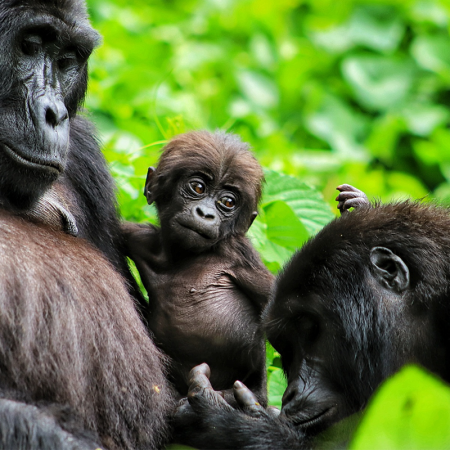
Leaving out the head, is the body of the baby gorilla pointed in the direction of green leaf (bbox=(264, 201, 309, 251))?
no

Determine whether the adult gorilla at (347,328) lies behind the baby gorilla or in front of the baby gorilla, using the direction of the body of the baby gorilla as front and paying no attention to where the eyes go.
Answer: in front

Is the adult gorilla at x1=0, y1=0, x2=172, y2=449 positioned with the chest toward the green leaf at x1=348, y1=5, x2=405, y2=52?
no

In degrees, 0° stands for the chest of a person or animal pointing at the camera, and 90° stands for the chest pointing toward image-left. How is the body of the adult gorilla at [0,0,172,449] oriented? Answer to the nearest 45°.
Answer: approximately 315°

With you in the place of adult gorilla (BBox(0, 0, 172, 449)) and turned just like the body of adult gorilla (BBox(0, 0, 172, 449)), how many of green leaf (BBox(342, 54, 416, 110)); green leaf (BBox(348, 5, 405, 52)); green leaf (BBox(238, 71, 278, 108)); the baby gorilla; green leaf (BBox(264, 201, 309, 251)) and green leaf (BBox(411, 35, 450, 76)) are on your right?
0

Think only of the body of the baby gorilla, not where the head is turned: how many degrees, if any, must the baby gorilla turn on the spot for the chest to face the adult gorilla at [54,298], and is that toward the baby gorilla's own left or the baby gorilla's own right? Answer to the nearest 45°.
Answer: approximately 45° to the baby gorilla's own right

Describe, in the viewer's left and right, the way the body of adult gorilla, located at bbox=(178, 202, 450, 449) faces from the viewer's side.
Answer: facing to the left of the viewer

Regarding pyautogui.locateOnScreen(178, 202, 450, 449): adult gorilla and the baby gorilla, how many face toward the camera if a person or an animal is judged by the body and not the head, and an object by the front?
1

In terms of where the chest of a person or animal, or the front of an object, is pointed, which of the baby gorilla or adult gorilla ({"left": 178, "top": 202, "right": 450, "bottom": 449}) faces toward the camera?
the baby gorilla

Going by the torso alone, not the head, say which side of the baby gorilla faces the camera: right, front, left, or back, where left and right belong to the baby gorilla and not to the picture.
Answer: front

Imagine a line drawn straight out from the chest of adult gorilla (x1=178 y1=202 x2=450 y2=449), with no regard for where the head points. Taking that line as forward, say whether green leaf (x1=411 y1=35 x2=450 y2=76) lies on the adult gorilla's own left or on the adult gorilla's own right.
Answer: on the adult gorilla's own right

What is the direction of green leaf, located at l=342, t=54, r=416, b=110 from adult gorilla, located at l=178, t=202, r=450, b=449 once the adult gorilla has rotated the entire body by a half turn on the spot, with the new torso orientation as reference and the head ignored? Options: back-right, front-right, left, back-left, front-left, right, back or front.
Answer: left

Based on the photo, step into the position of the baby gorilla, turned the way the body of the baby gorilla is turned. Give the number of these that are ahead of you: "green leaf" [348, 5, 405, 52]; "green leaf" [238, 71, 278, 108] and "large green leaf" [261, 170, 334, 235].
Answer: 0

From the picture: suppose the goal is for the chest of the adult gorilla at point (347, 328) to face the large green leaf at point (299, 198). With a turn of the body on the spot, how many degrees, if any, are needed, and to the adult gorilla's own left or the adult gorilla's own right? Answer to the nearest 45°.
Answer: approximately 90° to the adult gorilla's own right

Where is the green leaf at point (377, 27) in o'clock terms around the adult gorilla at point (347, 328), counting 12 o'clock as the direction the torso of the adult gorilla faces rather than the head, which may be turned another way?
The green leaf is roughly at 3 o'clock from the adult gorilla.

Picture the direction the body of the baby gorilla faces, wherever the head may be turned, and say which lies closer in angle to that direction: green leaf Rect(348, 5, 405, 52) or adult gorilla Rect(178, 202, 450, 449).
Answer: the adult gorilla

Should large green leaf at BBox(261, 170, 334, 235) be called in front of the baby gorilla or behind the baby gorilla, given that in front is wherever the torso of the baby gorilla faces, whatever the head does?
behind
